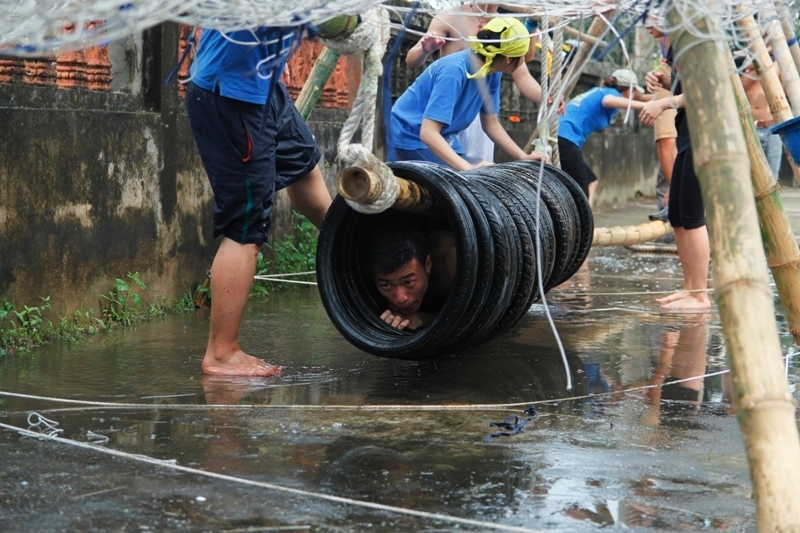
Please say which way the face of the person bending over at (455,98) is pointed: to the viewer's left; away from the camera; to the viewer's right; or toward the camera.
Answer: to the viewer's right

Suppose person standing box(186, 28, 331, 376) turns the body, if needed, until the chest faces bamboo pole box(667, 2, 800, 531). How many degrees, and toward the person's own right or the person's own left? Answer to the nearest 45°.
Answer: approximately 45° to the person's own right

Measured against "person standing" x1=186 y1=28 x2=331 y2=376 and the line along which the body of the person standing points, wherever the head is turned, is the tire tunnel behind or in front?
in front

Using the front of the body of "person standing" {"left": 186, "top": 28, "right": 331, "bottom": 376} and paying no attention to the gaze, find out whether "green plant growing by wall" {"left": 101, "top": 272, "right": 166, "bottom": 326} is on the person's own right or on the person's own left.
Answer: on the person's own left
